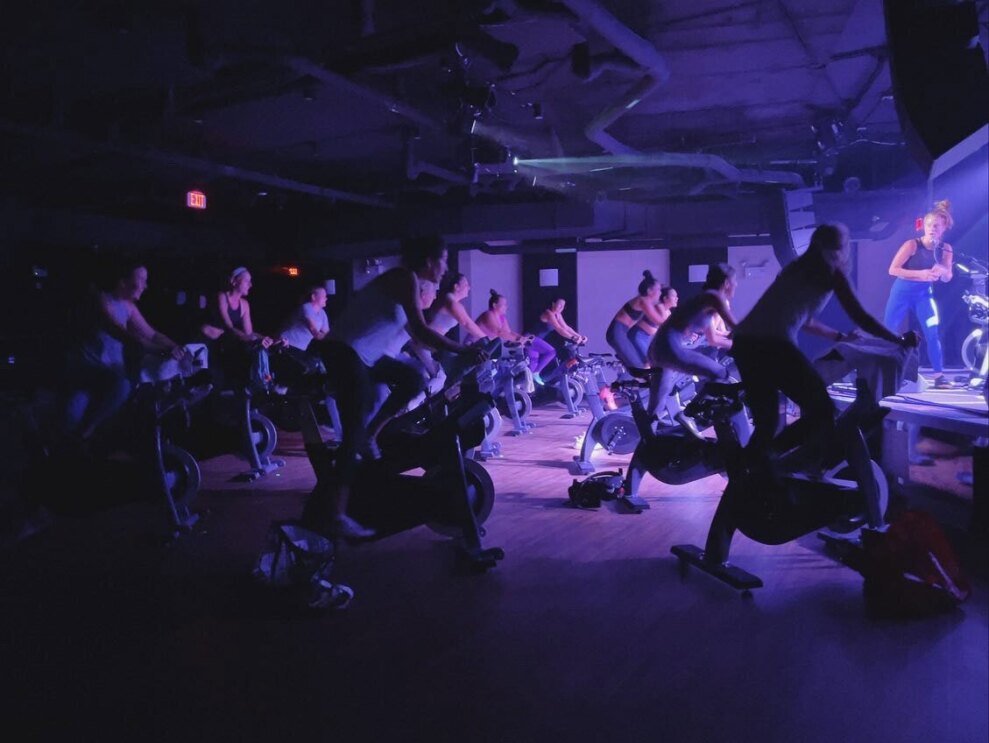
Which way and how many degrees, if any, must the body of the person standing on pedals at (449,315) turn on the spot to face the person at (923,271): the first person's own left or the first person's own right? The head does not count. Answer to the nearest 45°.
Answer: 0° — they already face them

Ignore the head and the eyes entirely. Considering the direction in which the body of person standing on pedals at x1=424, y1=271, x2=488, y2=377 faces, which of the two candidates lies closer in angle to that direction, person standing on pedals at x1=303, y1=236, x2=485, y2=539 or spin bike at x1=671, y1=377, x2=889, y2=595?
the spin bike

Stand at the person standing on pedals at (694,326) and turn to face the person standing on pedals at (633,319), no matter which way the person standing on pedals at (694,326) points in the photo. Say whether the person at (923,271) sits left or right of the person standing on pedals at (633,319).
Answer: right

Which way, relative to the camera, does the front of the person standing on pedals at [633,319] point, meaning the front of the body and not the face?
to the viewer's right

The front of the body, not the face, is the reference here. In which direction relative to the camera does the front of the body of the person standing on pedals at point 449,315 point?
to the viewer's right

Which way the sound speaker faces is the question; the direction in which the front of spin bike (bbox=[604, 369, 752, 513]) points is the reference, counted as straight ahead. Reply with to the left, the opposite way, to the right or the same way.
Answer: the opposite way

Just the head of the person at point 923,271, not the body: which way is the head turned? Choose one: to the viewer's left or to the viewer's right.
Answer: to the viewer's left

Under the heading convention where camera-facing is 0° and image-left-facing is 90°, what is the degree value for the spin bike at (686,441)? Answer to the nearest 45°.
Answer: approximately 270°

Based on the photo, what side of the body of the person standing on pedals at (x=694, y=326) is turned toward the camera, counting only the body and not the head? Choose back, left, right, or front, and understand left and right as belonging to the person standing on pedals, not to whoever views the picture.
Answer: right
